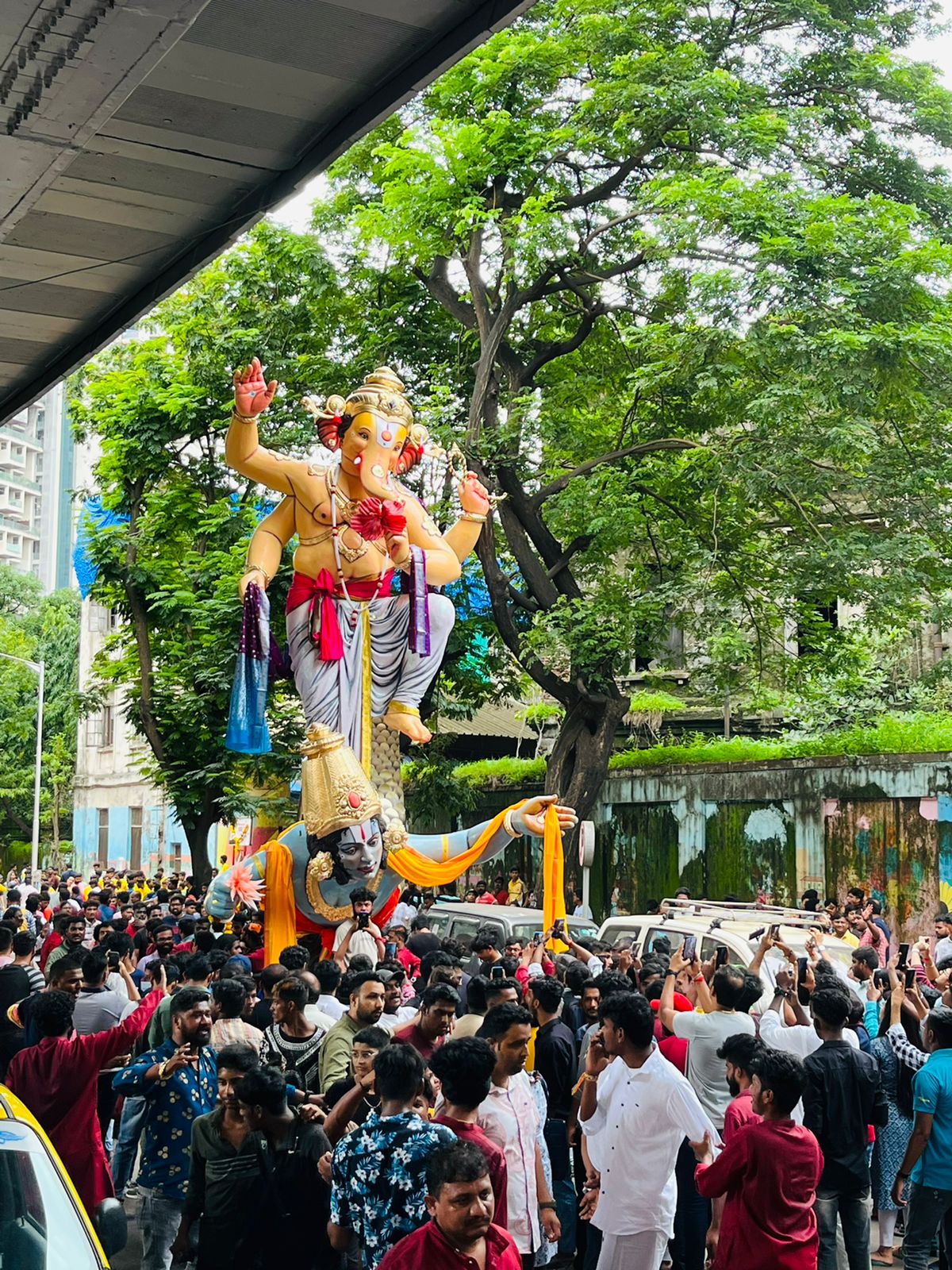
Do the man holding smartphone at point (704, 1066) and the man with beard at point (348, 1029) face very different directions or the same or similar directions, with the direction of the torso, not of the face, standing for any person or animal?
very different directions

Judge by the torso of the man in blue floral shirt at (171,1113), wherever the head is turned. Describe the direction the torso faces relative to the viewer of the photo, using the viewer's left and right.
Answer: facing the viewer and to the right of the viewer

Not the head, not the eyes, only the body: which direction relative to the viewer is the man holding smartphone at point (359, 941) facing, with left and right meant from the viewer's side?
facing the viewer

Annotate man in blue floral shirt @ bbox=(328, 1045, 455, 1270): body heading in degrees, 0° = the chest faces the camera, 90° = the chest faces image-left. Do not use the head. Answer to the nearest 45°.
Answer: approximately 180°

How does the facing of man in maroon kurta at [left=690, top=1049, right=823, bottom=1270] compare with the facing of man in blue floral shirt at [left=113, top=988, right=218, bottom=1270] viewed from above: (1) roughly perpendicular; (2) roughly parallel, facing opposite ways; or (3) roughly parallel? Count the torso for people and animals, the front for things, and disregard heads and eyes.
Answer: roughly parallel, facing opposite ways

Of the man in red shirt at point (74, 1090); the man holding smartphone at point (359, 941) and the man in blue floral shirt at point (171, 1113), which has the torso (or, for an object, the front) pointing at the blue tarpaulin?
the man in red shirt

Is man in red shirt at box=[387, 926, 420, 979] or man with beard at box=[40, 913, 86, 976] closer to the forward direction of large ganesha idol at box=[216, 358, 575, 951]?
the man in red shirt

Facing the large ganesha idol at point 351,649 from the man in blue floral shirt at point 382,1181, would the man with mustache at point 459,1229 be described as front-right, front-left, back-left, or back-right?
back-right

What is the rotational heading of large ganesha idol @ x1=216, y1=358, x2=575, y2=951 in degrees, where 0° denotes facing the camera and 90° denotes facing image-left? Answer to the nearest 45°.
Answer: approximately 315°

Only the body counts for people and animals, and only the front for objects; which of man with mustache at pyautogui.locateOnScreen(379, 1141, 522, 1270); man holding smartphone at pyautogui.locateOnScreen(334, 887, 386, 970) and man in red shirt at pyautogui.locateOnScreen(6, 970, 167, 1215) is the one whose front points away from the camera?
the man in red shirt

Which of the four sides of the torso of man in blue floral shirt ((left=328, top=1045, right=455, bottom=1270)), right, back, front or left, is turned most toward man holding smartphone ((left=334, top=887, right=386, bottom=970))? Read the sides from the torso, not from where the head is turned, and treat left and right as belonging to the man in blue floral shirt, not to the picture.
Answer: front

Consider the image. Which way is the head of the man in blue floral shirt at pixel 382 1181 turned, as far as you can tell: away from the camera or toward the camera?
away from the camera

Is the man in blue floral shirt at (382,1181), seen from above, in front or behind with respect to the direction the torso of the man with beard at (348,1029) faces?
in front

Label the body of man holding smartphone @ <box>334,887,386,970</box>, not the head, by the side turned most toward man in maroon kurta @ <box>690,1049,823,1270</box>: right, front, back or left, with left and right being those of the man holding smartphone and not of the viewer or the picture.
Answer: front

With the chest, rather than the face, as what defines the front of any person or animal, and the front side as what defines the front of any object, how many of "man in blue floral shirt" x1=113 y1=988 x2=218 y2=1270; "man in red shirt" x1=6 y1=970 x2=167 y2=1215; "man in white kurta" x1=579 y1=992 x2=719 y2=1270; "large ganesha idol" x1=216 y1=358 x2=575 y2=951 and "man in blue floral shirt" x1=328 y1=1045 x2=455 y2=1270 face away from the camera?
2

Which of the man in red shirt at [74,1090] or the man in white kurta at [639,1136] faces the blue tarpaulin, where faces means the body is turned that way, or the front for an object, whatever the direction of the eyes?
the man in red shirt

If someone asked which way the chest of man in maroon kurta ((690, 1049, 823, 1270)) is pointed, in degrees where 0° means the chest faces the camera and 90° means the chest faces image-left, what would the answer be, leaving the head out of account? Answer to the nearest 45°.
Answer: approximately 135°

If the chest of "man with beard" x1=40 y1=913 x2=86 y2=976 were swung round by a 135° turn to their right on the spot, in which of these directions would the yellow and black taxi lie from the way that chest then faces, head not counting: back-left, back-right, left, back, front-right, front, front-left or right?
left

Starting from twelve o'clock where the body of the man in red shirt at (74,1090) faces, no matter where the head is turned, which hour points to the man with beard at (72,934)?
The man with beard is roughly at 12 o'clock from the man in red shirt.

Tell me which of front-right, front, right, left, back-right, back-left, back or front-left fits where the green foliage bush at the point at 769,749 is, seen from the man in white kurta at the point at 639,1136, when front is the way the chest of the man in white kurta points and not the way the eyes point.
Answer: back-right

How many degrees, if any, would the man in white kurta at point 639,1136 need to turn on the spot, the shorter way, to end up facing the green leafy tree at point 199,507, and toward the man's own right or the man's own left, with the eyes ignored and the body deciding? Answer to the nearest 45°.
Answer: approximately 135° to the man's own right
